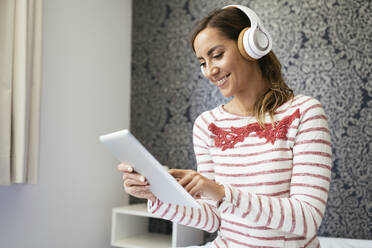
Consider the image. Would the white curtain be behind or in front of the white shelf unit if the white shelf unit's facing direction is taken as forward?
in front

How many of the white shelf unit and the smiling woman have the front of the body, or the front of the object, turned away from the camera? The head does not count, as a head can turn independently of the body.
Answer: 0

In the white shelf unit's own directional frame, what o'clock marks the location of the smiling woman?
The smiling woman is roughly at 10 o'clock from the white shelf unit.

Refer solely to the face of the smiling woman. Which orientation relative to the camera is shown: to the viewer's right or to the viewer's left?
to the viewer's left

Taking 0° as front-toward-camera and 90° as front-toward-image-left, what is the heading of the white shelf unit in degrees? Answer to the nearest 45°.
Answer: approximately 45°

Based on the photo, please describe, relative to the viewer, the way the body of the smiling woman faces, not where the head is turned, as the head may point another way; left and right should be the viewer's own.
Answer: facing the viewer and to the left of the viewer
